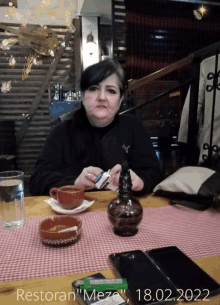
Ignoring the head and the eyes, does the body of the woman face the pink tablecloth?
yes

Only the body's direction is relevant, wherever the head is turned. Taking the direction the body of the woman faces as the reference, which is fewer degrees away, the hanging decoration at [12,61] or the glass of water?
the glass of water

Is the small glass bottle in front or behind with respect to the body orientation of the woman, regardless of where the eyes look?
in front

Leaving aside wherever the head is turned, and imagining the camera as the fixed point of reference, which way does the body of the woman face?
toward the camera

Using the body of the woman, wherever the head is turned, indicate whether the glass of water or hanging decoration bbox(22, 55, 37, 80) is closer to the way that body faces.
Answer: the glass of water

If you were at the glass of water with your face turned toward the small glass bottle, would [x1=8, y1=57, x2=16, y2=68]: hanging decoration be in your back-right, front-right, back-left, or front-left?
back-left

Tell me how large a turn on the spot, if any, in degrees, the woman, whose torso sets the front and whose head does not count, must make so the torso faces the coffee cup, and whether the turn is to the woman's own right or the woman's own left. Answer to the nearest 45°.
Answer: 0° — they already face it
